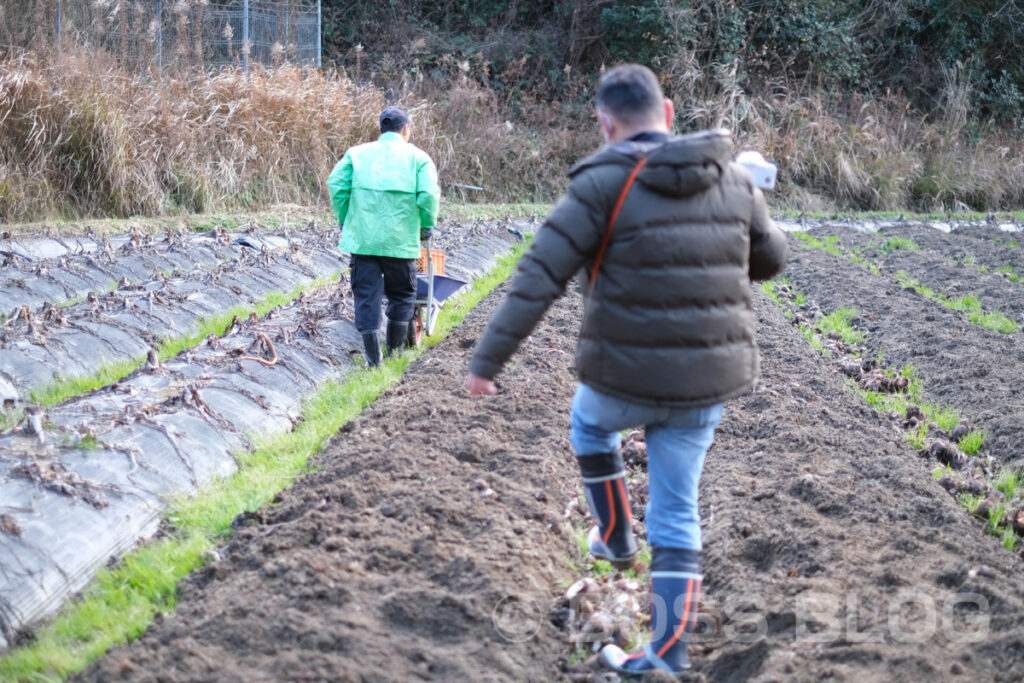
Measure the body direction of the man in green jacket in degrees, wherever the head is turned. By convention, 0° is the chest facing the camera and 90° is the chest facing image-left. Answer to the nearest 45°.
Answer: approximately 180°

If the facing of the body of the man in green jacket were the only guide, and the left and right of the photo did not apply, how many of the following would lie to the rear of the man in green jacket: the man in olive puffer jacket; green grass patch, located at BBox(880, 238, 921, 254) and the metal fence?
1

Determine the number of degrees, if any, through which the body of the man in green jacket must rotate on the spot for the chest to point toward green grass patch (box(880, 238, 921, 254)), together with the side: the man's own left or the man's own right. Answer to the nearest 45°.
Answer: approximately 45° to the man's own right

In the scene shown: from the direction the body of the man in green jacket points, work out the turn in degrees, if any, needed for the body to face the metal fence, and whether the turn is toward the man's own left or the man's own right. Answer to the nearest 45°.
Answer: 0° — they already face it

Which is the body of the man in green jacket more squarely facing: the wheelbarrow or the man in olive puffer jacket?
the wheelbarrow

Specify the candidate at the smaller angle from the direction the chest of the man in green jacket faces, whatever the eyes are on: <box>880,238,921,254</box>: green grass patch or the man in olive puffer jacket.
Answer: the green grass patch

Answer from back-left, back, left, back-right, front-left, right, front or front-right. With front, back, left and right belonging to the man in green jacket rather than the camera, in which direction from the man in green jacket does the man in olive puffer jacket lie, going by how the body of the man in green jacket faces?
back

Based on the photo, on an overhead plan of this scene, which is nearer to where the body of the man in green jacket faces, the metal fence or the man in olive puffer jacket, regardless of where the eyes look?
the metal fence
